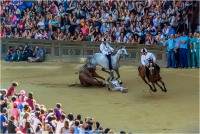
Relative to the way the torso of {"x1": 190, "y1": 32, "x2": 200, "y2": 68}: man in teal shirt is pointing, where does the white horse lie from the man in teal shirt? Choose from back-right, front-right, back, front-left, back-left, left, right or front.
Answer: front-right

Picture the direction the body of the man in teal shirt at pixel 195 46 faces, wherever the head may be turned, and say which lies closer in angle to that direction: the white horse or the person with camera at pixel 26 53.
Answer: the white horse

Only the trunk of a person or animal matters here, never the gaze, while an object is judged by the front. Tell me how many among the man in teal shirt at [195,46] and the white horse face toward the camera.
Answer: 1

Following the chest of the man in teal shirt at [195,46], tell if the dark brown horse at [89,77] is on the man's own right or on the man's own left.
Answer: on the man's own right
